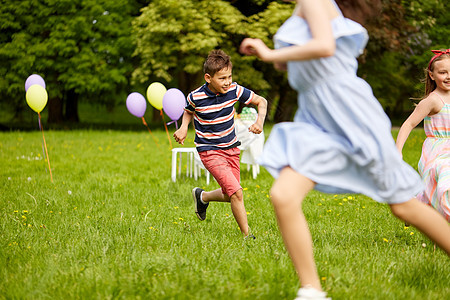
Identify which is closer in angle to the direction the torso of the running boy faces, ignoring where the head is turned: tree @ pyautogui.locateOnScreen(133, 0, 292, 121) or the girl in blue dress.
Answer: the girl in blue dress

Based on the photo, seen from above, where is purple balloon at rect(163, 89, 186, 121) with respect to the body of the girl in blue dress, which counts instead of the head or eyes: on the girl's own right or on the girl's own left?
on the girl's own right

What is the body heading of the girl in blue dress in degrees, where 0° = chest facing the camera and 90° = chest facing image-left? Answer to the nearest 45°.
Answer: approximately 90°

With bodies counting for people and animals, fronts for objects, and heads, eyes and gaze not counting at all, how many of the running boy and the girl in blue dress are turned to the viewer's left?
1

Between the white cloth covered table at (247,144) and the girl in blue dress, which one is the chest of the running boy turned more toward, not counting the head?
the girl in blue dress

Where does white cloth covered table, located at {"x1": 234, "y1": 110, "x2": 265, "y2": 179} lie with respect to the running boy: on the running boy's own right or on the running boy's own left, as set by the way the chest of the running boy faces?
on the running boy's own left
